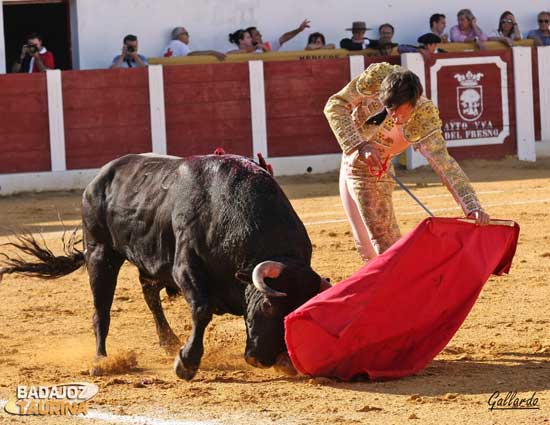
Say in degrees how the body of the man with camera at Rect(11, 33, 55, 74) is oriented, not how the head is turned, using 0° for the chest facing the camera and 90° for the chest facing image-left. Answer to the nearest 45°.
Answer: approximately 0°

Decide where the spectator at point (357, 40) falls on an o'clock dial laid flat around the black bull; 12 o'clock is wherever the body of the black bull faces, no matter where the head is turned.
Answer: The spectator is roughly at 8 o'clock from the black bull.

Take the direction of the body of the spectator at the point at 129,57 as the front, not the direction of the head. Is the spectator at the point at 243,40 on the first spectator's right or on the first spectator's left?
on the first spectator's left

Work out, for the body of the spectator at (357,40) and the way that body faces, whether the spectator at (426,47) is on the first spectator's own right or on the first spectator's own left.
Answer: on the first spectator's own left

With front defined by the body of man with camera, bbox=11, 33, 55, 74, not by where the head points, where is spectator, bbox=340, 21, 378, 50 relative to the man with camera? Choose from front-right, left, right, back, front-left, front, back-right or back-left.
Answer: left

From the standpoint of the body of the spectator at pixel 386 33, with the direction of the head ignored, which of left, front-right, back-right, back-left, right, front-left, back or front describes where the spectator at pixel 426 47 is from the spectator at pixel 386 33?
front-left

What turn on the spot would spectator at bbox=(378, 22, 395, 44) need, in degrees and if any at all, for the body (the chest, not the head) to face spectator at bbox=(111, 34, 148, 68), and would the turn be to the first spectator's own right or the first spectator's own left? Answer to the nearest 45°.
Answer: approximately 45° to the first spectator's own right

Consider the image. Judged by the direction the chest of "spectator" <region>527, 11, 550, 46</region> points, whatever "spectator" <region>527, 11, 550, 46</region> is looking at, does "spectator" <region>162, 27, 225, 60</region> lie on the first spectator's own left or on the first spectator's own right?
on the first spectator's own right

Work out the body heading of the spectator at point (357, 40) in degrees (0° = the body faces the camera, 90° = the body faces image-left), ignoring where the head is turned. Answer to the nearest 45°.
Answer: approximately 0°

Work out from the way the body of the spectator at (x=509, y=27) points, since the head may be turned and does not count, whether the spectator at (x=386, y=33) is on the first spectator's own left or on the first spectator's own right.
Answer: on the first spectator's own right
